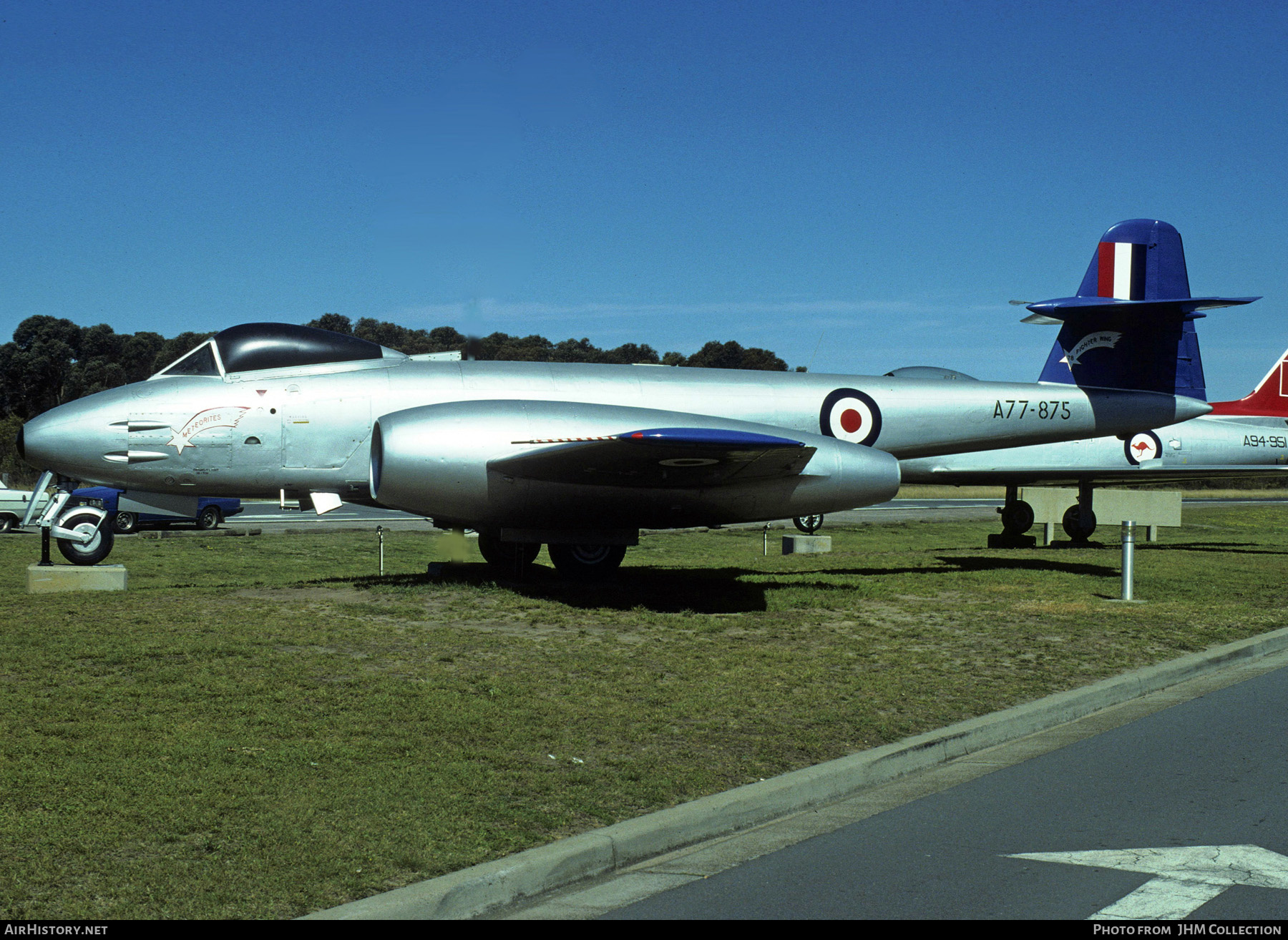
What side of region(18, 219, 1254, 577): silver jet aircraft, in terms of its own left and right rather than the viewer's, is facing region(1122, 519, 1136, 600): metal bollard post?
back

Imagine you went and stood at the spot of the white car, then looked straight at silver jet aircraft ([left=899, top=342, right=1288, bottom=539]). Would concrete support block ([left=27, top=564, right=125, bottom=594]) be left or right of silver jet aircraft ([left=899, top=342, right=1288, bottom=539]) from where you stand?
right

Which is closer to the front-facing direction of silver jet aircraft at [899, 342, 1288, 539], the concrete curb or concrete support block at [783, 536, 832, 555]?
the concrete support block

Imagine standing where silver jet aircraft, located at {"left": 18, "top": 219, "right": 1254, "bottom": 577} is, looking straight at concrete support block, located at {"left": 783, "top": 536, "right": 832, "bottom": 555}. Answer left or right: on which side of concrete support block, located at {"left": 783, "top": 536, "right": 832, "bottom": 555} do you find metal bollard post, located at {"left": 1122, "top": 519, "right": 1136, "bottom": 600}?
right

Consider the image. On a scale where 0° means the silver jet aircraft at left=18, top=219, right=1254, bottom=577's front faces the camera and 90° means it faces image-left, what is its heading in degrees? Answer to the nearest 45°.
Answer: approximately 90°

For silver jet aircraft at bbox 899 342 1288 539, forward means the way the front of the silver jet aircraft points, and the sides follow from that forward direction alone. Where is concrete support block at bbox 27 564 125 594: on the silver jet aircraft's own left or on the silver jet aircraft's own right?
on the silver jet aircraft's own left

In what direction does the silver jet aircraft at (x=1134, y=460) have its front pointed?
to the viewer's left

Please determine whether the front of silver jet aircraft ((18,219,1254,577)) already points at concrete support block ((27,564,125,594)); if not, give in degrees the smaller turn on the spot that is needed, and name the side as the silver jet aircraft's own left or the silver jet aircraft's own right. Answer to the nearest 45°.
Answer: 0° — it already faces it

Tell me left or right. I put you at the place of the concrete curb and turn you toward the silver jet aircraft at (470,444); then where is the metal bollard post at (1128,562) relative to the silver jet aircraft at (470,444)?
right

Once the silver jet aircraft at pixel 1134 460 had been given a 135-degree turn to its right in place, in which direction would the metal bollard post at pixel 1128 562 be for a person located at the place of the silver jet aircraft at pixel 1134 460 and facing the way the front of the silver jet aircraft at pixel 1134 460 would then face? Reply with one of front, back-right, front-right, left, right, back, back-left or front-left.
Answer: back-right

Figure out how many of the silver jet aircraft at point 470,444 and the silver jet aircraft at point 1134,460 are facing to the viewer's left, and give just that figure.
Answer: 2

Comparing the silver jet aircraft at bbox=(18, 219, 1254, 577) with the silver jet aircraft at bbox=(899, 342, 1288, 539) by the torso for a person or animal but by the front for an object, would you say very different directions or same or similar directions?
same or similar directions

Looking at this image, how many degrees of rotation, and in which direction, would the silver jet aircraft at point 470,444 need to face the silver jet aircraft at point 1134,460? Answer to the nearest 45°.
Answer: approximately 135° to its right
